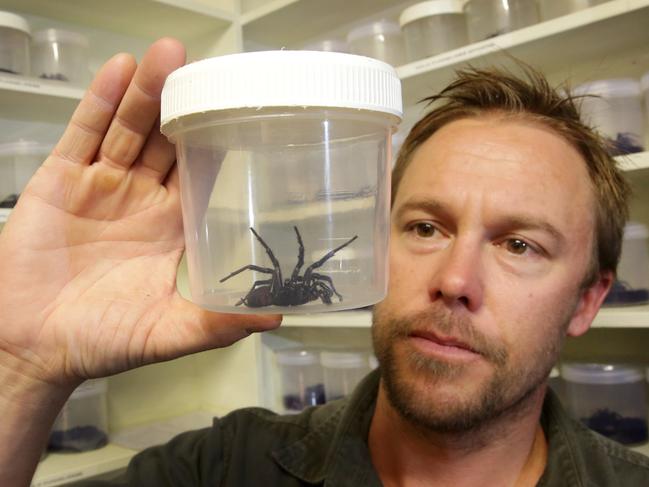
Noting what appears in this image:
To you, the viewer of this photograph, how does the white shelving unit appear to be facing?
facing the viewer

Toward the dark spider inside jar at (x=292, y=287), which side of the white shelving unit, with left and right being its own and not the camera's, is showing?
front

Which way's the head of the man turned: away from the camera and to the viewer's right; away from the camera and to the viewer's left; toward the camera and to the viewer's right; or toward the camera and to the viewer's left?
toward the camera and to the viewer's left
